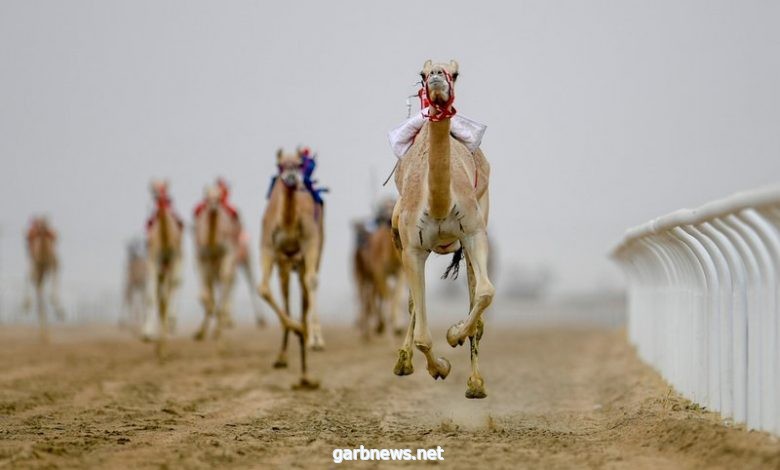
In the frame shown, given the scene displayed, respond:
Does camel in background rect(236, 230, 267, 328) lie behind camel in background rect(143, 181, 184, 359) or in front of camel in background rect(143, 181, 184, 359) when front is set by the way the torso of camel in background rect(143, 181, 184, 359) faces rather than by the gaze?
behind

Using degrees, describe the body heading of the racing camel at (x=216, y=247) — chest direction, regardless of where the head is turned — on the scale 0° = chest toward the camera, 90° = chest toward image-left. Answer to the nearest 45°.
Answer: approximately 0°

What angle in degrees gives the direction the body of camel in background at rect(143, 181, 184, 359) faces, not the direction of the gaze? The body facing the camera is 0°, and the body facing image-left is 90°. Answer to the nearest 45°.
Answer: approximately 0°

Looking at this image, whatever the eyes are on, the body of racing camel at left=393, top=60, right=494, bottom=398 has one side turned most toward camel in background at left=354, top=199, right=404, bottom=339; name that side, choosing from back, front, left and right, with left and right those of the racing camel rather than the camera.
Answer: back

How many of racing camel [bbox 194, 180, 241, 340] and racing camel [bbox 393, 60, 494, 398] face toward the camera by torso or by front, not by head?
2

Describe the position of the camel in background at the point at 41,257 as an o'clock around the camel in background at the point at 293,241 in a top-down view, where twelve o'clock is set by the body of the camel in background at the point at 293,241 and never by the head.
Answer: the camel in background at the point at 41,257 is roughly at 5 o'clock from the camel in background at the point at 293,241.

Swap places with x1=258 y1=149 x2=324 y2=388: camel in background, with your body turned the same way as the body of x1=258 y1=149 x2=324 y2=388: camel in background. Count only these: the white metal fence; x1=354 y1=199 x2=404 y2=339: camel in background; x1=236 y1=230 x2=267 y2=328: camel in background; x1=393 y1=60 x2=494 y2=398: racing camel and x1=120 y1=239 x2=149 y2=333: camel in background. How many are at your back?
3

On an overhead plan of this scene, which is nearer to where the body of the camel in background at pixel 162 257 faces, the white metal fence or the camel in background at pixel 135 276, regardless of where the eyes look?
the white metal fence

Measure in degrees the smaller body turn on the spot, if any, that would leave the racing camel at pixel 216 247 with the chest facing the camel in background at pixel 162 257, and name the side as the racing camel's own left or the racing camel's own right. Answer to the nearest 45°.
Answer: approximately 45° to the racing camel's own right

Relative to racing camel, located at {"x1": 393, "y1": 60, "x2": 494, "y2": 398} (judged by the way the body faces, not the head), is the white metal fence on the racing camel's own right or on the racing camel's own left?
on the racing camel's own left
